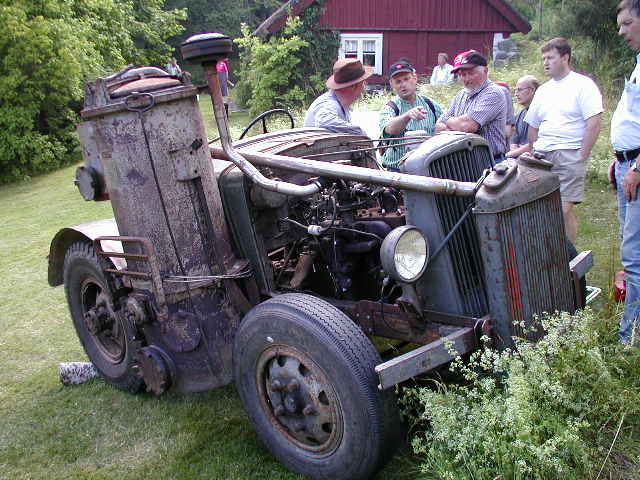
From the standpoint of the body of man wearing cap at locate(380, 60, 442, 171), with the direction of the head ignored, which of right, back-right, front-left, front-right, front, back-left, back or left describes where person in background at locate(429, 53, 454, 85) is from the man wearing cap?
back

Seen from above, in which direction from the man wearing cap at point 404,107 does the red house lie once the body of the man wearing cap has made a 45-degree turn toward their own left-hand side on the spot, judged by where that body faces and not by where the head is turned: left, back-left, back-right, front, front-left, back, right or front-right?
back-left

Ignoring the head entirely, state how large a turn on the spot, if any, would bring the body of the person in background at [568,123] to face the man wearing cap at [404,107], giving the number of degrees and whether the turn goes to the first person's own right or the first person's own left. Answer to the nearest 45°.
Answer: approximately 45° to the first person's own right

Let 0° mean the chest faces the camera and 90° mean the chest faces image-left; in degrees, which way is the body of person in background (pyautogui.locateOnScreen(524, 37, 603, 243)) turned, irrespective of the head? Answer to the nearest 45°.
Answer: approximately 45°

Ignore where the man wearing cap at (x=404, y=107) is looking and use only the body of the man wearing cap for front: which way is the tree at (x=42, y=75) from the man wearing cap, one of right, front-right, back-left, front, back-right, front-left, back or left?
back-right

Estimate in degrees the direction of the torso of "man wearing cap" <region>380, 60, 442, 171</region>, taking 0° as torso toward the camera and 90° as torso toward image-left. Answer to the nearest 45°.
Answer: approximately 0°

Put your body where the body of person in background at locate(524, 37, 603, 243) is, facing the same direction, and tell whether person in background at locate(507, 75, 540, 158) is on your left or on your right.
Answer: on your right

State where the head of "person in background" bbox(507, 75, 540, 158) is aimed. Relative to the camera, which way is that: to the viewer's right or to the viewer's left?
to the viewer's left

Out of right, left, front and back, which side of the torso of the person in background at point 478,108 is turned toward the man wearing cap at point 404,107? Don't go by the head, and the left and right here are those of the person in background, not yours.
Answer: right
